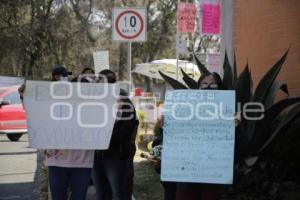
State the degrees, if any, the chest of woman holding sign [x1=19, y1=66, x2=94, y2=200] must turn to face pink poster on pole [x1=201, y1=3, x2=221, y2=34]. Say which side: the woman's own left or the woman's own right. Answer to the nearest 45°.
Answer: approximately 135° to the woman's own left

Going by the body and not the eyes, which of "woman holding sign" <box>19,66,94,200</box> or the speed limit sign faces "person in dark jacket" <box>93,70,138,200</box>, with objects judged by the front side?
the speed limit sign

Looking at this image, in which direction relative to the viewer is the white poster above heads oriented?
toward the camera

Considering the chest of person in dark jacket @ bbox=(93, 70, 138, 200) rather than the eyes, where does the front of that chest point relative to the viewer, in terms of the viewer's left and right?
facing the viewer and to the left of the viewer

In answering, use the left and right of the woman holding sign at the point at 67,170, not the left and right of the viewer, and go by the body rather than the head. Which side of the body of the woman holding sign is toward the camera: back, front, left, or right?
front

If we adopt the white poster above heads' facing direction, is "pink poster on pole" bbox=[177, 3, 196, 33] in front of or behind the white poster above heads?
behind

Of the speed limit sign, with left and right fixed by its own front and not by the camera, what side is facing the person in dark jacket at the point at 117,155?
front

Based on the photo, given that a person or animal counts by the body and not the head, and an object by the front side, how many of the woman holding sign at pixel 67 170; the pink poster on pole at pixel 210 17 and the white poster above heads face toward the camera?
3
